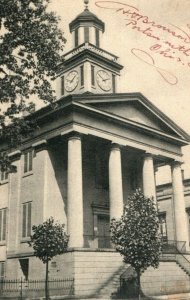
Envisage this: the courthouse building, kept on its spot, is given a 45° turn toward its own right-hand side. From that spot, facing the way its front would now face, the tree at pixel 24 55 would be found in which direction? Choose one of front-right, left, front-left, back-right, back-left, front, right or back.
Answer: front

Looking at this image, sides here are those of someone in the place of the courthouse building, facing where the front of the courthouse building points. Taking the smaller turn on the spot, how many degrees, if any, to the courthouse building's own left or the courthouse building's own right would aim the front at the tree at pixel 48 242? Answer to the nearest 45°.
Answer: approximately 45° to the courthouse building's own right

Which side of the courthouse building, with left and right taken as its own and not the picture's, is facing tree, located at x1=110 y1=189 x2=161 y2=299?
front

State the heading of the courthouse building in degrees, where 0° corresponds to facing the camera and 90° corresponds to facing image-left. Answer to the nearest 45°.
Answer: approximately 315°
